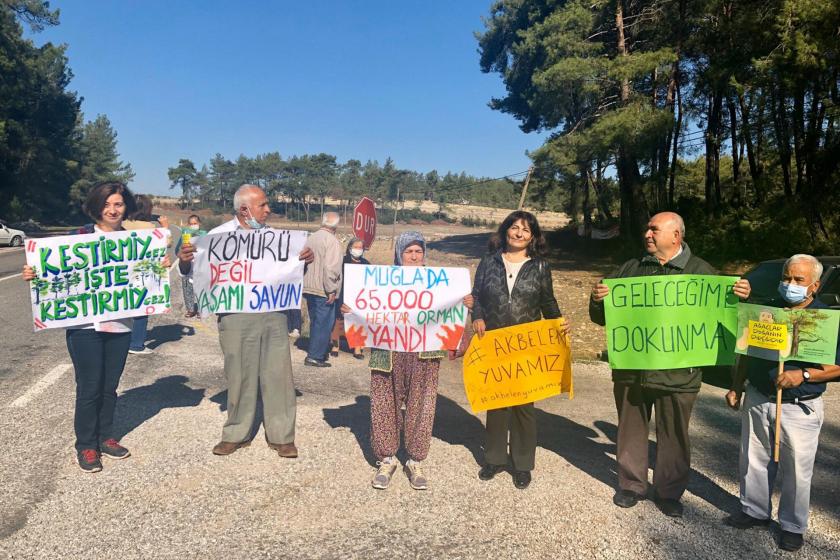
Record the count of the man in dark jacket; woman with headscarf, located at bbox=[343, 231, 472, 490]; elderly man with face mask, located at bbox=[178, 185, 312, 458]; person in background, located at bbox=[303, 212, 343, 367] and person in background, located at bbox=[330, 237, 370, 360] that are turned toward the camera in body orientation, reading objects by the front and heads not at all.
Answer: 4

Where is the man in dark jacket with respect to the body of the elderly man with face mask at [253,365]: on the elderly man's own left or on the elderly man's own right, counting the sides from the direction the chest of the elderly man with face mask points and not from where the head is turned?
on the elderly man's own left

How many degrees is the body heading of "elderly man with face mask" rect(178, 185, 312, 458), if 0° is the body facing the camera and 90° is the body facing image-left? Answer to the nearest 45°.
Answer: approximately 0°

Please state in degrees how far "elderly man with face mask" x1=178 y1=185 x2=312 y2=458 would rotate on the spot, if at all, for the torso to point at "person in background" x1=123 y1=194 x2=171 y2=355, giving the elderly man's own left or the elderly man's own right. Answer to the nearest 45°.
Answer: approximately 180°

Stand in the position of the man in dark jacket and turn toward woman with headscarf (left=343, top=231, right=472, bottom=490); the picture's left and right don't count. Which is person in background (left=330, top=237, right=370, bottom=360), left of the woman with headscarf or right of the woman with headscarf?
right

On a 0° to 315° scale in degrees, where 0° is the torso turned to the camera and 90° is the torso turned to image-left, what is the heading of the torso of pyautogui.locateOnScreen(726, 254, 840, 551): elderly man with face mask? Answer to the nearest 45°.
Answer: approximately 45°

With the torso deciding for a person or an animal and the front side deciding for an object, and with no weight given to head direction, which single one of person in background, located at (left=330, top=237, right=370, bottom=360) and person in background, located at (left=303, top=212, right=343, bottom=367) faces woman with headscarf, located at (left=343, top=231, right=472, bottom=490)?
person in background, located at (left=330, top=237, right=370, bottom=360)

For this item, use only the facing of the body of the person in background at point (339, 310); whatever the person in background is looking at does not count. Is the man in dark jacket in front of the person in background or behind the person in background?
in front

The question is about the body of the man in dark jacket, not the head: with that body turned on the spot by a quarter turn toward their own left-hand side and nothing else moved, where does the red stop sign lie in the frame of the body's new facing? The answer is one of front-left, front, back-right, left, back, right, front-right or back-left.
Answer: back-left

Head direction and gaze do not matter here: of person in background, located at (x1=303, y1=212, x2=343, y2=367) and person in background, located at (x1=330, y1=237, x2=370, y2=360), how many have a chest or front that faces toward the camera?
1
